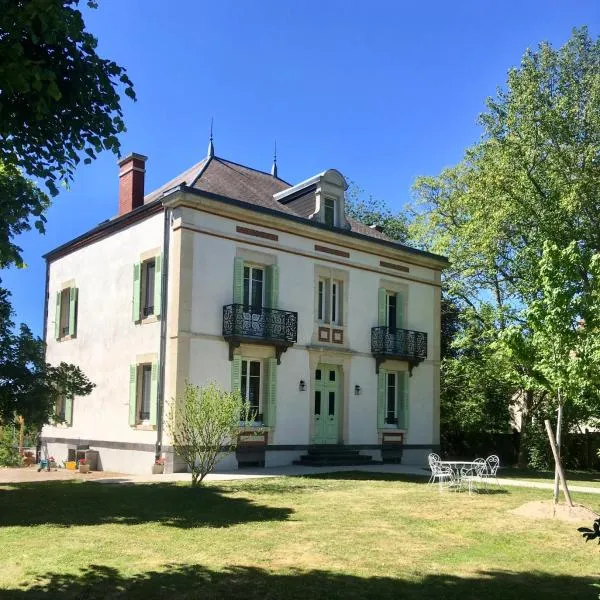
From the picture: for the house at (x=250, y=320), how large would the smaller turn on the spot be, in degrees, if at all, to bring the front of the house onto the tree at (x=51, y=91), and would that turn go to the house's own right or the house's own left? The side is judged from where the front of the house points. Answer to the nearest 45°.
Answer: approximately 45° to the house's own right

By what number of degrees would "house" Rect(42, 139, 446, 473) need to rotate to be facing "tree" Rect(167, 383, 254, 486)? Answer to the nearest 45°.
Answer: approximately 45° to its right

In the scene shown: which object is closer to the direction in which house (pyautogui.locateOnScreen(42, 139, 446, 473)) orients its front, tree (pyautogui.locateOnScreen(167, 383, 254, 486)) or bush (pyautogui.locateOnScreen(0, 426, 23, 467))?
the tree

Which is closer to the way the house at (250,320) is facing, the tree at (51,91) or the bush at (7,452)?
the tree

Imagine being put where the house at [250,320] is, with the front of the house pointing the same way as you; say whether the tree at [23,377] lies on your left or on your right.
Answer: on your right

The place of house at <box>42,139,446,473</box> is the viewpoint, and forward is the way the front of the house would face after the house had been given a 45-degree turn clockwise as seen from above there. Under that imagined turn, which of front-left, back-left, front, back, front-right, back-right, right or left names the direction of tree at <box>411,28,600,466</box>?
left

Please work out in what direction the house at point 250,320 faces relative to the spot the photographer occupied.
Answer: facing the viewer and to the right of the viewer

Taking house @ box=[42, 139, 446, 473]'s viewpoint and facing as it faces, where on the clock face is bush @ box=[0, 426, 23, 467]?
The bush is roughly at 5 o'clock from the house.
